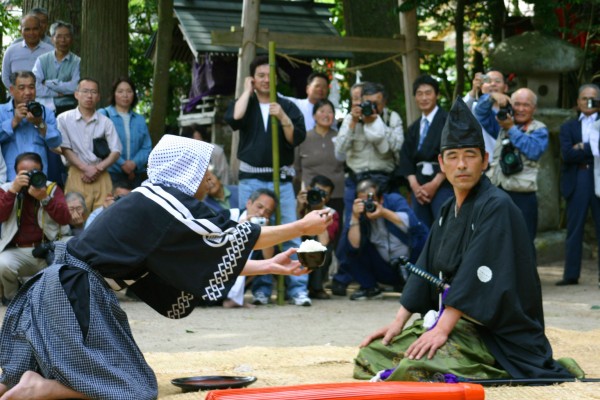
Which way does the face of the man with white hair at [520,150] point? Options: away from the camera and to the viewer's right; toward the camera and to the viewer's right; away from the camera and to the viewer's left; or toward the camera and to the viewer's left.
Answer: toward the camera and to the viewer's left

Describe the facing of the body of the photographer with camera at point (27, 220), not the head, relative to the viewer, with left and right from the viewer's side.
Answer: facing the viewer

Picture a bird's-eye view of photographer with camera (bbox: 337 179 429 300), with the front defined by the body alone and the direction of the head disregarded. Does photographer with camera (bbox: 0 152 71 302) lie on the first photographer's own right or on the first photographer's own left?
on the first photographer's own right

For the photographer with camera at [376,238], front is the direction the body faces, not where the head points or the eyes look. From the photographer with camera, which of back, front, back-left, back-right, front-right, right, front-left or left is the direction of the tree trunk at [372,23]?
back

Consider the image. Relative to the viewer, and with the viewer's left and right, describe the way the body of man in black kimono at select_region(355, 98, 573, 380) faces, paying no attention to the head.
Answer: facing the viewer and to the left of the viewer

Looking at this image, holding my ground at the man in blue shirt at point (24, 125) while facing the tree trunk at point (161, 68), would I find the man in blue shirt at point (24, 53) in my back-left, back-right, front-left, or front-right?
front-left

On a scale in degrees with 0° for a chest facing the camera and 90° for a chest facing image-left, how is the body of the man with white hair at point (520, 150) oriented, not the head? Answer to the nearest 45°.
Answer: approximately 45°

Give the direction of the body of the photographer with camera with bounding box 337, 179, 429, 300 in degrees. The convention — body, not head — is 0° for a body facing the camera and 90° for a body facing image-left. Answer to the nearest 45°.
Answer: approximately 0°

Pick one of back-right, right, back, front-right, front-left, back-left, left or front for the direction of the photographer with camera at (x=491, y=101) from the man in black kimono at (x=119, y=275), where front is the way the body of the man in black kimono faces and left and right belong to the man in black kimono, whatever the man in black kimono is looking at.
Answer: front-left

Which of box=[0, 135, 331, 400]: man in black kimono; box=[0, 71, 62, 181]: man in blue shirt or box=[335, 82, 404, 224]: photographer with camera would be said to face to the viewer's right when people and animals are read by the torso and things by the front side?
the man in black kimono

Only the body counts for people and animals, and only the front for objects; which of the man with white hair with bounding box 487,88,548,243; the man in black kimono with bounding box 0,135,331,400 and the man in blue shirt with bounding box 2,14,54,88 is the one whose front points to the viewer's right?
the man in black kimono

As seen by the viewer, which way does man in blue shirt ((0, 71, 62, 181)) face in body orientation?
toward the camera

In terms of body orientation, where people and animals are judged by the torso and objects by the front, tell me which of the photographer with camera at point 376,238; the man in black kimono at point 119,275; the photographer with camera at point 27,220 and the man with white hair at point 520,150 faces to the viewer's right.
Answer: the man in black kimono

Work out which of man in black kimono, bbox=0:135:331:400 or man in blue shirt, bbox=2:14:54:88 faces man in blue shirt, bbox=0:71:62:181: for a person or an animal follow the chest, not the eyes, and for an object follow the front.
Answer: man in blue shirt, bbox=2:14:54:88
